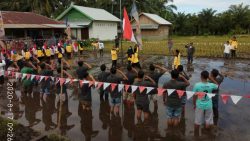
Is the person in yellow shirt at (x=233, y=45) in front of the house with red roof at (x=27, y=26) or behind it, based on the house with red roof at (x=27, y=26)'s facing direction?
in front

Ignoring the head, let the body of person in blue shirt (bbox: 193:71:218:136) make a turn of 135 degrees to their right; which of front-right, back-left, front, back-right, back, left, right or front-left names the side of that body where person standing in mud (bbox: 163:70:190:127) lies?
back-right

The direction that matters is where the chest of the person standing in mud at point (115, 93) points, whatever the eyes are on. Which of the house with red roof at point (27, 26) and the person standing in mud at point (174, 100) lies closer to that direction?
the house with red roof

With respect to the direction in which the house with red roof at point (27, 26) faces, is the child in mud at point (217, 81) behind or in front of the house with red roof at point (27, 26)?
in front

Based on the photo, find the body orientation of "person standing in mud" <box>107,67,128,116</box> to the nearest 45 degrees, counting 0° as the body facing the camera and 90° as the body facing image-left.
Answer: approximately 180°

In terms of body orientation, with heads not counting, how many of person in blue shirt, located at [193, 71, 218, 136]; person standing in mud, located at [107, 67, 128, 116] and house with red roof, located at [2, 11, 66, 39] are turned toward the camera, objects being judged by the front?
1

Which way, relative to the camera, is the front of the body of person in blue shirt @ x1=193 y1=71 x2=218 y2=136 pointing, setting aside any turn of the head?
away from the camera

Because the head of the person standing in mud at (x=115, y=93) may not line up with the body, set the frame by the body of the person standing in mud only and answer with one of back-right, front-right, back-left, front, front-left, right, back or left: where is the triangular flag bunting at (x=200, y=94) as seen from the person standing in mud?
back-right

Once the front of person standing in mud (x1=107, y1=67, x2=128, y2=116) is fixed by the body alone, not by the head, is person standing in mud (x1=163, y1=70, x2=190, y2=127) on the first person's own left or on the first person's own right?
on the first person's own right

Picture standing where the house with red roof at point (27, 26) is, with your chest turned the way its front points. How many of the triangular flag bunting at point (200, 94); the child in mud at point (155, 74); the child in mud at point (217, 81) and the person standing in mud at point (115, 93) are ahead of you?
4

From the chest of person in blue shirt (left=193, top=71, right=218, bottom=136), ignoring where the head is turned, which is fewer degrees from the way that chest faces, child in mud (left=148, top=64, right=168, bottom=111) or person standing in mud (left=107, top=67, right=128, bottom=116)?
the child in mud

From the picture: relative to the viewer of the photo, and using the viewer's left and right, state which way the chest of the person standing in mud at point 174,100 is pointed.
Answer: facing away from the viewer

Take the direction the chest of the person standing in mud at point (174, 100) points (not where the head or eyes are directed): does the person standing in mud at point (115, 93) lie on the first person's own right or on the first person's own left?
on the first person's own left
